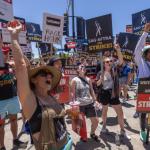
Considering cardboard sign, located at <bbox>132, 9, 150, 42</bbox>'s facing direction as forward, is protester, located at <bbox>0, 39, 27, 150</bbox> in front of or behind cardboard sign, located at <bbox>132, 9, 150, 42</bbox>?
in front

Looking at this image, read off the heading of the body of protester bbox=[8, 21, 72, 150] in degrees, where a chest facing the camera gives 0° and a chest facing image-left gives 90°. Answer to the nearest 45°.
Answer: approximately 315°

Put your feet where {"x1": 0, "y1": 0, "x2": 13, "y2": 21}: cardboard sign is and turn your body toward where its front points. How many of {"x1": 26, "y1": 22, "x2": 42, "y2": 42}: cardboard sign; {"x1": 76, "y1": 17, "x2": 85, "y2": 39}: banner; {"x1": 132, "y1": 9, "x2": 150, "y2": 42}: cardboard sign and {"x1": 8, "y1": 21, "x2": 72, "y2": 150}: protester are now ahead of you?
1

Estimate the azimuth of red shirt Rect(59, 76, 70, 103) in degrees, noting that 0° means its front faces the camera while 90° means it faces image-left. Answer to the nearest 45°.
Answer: approximately 0°

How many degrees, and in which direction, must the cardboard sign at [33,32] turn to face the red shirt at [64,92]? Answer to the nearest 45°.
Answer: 0° — it already faces it

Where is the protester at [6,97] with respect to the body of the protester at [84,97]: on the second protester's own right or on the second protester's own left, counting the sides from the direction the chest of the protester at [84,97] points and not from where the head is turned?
on the second protester's own right

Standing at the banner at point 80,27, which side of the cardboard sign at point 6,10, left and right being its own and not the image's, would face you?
back

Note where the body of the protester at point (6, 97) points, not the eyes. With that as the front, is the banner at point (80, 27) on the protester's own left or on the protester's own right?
on the protester's own left
